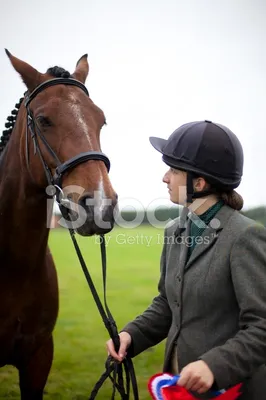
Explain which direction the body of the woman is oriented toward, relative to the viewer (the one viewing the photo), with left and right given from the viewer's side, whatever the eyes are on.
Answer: facing the viewer and to the left of the viewer

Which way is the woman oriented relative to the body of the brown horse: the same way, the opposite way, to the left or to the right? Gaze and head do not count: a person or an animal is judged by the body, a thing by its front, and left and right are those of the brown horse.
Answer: to the right

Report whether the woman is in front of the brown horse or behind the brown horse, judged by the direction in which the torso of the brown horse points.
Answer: in front

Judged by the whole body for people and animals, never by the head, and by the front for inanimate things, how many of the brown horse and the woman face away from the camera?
0

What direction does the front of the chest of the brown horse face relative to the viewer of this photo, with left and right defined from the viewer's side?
facing the viewer and to the right of the viewer

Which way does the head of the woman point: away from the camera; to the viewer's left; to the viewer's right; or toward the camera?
to the viewer's left
